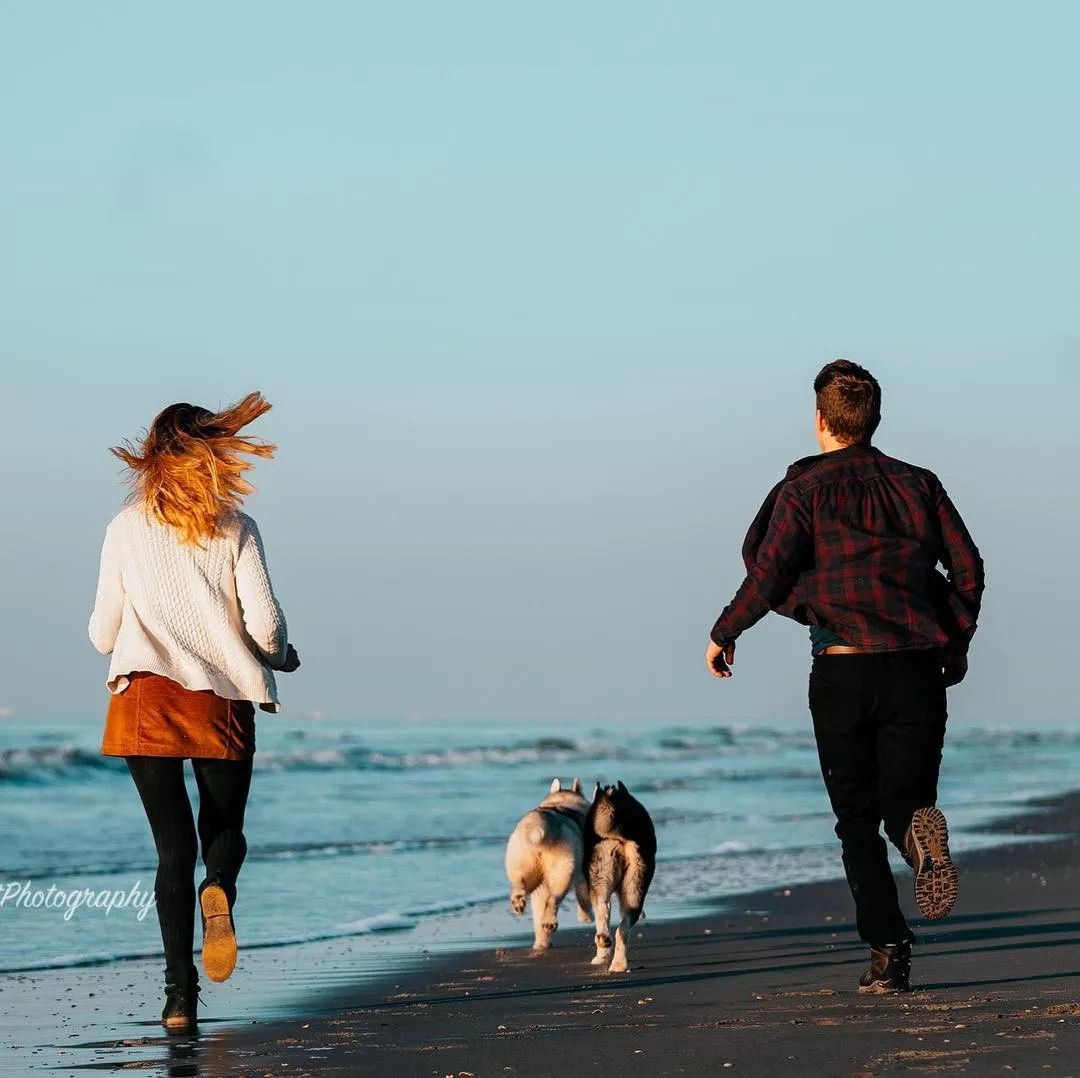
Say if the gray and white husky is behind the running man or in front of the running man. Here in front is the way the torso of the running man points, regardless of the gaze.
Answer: in front

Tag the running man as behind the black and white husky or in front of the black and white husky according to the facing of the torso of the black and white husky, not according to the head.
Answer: behind

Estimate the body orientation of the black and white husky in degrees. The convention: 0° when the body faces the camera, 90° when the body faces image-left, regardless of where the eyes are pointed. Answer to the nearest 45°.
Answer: approximately 180°

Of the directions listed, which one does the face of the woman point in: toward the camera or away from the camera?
away from the camera

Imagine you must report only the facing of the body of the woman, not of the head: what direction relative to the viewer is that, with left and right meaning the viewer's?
facing away from the viewer

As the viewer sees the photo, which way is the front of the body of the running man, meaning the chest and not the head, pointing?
away from the camera

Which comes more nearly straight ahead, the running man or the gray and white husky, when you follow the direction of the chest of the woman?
the gray and white husky

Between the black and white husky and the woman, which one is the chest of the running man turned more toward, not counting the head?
the black and white husky

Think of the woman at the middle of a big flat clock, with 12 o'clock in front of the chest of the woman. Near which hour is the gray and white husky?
The gray and white husky is roughly at 1 o'clock from the woman.

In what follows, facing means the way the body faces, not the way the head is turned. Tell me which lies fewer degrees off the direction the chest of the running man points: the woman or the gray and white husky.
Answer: the gray and white husky

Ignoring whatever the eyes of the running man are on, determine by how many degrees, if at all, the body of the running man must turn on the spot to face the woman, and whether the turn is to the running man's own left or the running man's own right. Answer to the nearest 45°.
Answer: approximately 90° to the running man's own left

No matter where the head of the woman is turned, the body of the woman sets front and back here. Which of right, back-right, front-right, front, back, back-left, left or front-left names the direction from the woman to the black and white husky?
front-right

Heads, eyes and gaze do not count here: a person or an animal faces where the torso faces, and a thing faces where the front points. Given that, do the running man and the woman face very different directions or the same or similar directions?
same or similar directions

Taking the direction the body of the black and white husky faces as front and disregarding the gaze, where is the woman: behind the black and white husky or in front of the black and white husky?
behind
